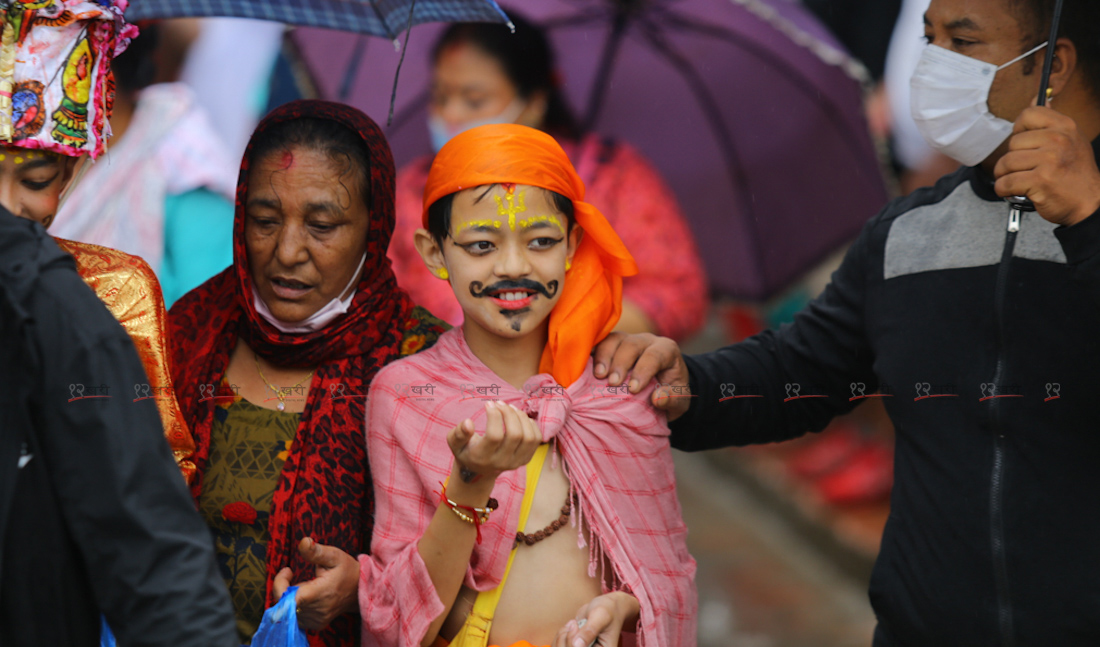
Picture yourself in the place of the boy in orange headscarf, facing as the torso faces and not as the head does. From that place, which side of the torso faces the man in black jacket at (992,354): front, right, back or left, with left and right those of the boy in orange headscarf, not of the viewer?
left

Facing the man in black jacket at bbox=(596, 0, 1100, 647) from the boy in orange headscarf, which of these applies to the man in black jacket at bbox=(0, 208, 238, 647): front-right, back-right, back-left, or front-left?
back-right

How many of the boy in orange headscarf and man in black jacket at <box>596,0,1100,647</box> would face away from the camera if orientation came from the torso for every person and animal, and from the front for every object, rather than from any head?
0

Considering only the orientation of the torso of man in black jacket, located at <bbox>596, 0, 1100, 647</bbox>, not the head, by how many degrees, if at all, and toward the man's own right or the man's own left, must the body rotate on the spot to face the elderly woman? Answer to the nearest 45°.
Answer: approximately 45° to the man's own right

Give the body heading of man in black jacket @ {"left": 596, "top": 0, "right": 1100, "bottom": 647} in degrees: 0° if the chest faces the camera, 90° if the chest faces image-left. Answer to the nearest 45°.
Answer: approximately 45°

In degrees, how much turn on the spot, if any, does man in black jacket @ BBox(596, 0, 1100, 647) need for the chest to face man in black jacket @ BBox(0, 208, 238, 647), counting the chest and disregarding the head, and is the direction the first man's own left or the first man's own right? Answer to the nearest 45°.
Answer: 0° — they already face them

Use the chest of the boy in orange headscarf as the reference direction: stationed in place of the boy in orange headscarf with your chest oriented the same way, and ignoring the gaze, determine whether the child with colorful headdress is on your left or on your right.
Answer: on your right

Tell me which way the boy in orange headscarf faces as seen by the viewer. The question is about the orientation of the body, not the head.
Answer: toward the camera
